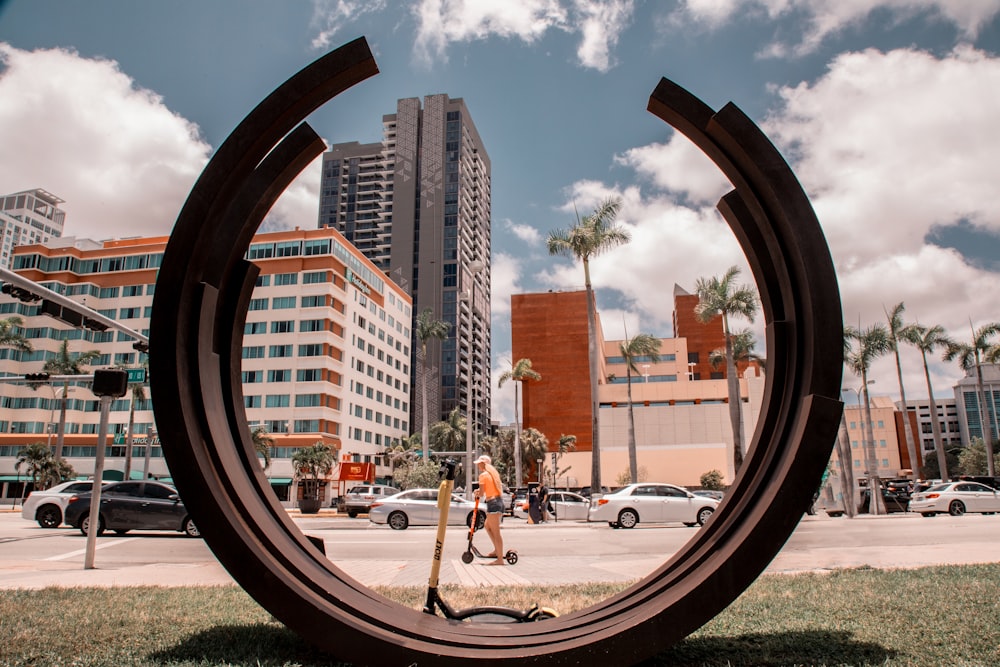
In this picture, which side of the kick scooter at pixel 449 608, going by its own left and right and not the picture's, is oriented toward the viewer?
left

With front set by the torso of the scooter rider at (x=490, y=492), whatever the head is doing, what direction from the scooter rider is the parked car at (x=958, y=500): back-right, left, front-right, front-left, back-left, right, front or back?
back-right

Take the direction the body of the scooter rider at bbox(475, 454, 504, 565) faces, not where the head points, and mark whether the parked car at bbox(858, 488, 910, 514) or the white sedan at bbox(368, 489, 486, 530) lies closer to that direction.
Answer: the white sedan

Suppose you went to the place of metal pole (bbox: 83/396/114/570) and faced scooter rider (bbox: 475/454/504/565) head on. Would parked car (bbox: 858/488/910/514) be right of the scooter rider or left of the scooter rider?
left

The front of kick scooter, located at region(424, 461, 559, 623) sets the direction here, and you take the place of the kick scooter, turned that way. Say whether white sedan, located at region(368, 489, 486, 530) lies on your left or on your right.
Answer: on your right

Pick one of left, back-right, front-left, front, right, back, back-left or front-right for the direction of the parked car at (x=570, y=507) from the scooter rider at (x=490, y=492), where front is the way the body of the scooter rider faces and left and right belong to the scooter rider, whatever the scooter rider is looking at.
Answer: right

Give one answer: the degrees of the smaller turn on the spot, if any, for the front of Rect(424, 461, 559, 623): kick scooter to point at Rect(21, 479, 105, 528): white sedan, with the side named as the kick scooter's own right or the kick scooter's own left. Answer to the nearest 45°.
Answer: approximately 45° to the kick scooter's own right

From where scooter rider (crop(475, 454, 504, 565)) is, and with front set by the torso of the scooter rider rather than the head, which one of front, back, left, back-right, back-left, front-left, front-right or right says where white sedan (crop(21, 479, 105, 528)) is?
front-right

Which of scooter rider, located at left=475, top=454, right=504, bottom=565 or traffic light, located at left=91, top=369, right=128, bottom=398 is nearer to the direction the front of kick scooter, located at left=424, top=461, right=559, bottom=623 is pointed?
the traffic light

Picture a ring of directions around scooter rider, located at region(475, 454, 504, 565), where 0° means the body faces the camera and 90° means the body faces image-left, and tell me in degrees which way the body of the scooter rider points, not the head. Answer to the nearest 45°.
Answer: approximately 90°

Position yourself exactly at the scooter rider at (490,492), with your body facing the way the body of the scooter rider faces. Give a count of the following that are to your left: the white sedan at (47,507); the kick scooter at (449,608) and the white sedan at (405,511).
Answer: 1

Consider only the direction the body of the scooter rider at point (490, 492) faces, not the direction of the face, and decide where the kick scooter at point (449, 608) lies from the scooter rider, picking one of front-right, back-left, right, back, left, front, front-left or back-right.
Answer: left

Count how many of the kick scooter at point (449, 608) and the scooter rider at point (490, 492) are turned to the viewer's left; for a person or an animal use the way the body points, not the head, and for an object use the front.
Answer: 2
